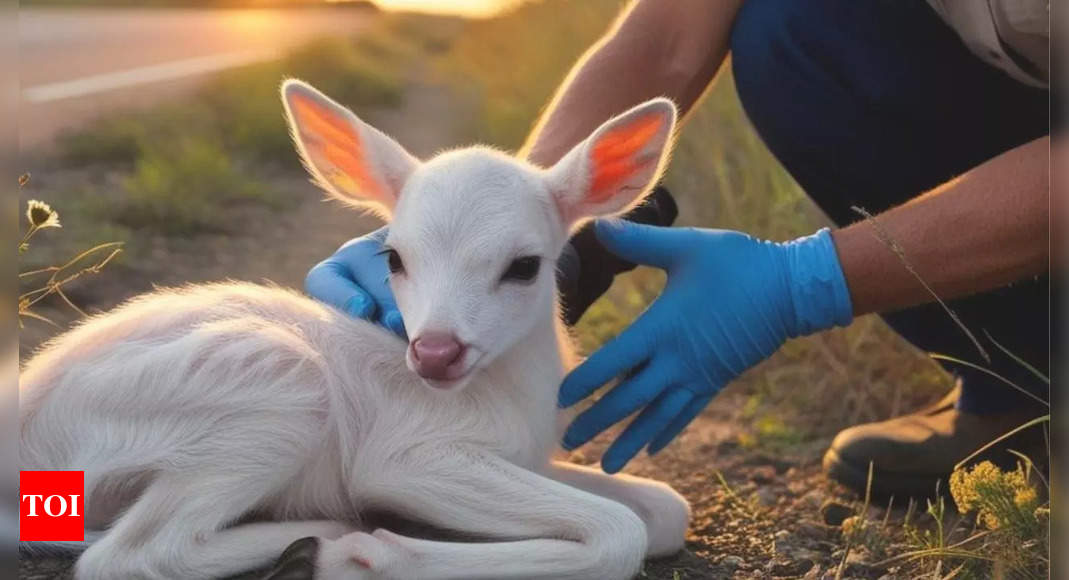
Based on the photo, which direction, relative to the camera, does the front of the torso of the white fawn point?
to the viewer's right

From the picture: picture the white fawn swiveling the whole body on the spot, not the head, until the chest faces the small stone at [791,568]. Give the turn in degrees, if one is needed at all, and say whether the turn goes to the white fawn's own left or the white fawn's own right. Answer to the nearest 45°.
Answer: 0° — it already faces it

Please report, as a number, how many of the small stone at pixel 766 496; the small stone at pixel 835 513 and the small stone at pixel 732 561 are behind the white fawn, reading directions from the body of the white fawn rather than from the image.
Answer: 0

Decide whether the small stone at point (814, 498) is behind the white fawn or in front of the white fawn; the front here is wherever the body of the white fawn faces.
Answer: in front

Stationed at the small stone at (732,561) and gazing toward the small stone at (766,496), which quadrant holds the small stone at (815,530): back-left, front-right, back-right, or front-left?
front-right

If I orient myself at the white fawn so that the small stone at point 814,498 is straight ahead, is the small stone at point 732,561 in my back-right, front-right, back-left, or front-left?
front-right

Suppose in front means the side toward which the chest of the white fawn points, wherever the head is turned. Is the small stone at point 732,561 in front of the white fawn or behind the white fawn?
in front

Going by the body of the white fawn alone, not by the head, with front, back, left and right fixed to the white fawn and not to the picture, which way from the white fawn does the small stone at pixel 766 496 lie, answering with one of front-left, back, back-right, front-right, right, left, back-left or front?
front-left

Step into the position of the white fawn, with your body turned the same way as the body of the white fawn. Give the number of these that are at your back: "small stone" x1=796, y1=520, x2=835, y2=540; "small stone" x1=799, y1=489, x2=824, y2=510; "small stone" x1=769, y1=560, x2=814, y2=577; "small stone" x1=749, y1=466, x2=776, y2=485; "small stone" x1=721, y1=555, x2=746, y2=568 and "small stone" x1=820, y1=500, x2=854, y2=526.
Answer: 0
